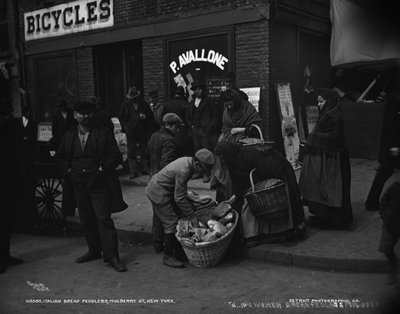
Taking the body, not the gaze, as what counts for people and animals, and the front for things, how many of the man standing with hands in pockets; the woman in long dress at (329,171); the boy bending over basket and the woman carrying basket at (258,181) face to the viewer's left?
2

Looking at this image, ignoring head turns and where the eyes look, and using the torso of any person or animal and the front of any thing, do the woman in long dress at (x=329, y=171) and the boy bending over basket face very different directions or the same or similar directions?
very different directions

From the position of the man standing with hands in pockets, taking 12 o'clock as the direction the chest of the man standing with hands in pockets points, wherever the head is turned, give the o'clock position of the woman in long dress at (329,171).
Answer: The woman in long dress is roughly at 9 o'clock from the man standing with hands in pockets.

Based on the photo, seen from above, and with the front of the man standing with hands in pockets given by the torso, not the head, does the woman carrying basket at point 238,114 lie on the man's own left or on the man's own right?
on the man's own left

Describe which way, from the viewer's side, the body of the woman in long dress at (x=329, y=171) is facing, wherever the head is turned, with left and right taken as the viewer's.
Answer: facing to the left of the viewer

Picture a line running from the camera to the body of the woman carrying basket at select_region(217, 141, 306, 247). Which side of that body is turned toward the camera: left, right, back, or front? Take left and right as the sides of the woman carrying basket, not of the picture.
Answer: left

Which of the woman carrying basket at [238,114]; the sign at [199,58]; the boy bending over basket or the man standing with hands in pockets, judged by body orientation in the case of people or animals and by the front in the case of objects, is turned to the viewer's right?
the boy bending over basket

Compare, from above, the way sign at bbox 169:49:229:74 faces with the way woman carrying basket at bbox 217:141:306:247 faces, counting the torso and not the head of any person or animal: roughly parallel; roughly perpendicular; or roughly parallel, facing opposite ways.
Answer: roughly perpendicular

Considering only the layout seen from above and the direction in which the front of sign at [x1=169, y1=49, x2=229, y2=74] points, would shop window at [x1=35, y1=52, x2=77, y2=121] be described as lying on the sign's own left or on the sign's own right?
on the sign's own right

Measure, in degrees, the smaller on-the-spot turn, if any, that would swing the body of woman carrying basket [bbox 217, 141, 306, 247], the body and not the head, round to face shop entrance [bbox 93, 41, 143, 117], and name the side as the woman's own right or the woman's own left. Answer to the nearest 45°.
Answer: approximately 45° to the woman's own right

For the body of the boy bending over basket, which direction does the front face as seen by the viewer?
to the viewer's right

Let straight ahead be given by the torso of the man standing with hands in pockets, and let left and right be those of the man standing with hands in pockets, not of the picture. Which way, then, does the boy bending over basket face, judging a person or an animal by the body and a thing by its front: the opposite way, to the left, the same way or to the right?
to the left

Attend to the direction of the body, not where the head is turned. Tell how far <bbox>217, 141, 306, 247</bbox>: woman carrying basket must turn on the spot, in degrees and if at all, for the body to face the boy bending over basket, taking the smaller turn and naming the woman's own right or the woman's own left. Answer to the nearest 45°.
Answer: approximately 45° to the woman's own left

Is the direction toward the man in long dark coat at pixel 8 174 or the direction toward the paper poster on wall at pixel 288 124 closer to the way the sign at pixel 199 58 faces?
the man in long dark coat
